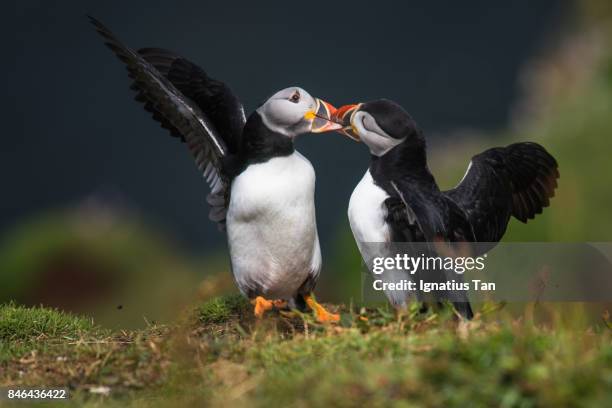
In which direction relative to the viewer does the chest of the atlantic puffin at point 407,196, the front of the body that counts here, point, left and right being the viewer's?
facing to the left of the viewer

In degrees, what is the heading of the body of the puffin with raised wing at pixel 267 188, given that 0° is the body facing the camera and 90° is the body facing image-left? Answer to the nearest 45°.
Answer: approximately 315°

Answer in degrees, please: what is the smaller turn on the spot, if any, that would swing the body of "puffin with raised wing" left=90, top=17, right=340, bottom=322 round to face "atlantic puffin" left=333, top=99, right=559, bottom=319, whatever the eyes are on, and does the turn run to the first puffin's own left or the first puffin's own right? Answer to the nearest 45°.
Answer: approximately 45° to the first puffin's own left

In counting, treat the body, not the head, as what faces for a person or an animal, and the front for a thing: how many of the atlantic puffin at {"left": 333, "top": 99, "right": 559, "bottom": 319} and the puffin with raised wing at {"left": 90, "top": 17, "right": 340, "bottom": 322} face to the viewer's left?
1

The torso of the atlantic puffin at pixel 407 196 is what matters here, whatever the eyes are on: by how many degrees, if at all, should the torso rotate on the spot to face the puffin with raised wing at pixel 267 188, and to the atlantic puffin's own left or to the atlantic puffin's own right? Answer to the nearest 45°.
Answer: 0° — it already faces it
